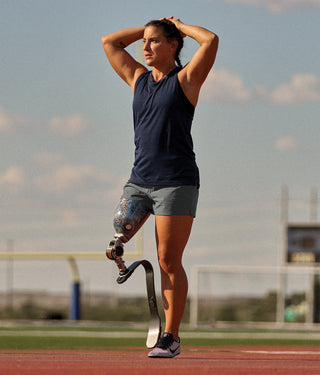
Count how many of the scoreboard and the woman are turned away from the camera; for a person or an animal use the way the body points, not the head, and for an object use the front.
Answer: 0

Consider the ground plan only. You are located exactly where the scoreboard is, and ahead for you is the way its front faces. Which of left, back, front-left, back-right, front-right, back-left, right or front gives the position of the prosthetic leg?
front

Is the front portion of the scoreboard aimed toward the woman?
yes

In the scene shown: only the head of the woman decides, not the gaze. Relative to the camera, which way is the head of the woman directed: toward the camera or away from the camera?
toward the camera

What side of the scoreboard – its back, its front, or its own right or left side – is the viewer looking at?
front

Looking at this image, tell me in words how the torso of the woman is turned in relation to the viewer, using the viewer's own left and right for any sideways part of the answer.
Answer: facing the viewer and to the left of the viewer
